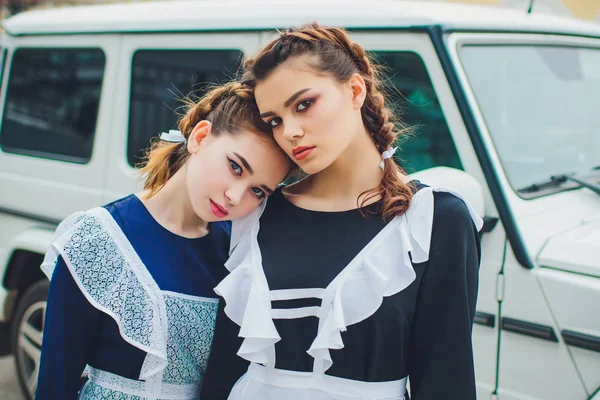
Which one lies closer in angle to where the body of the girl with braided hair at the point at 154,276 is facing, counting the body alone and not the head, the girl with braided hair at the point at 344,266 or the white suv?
the girl with braided hair

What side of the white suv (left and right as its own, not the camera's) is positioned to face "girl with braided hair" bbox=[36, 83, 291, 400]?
right

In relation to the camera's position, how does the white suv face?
facing the viewer and to the right of the viewer

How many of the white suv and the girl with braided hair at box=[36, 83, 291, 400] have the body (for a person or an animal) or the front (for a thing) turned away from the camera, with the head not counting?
0
